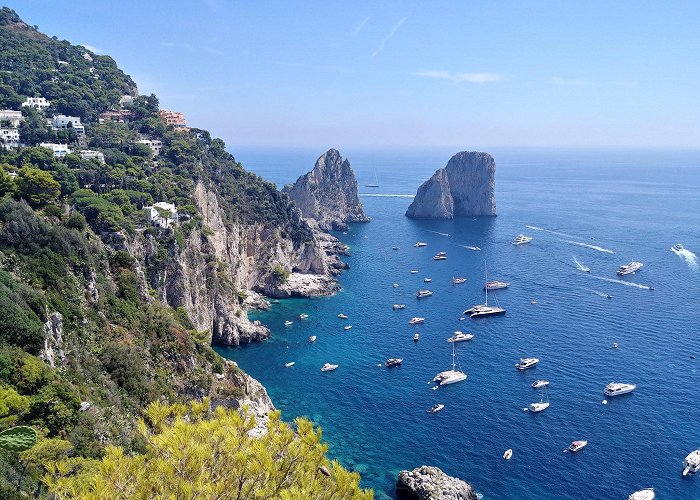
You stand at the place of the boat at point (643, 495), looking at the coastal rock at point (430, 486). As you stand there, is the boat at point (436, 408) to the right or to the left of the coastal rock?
right

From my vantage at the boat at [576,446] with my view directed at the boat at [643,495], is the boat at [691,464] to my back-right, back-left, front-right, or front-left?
front-left

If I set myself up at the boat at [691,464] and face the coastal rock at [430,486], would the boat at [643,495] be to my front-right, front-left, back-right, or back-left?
front-left

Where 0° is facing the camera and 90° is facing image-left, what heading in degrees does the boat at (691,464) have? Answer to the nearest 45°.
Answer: approximately 225°

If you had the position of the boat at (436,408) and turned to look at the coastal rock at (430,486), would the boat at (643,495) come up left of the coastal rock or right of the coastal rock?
left

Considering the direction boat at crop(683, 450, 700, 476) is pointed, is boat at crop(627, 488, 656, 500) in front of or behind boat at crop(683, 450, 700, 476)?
behind
